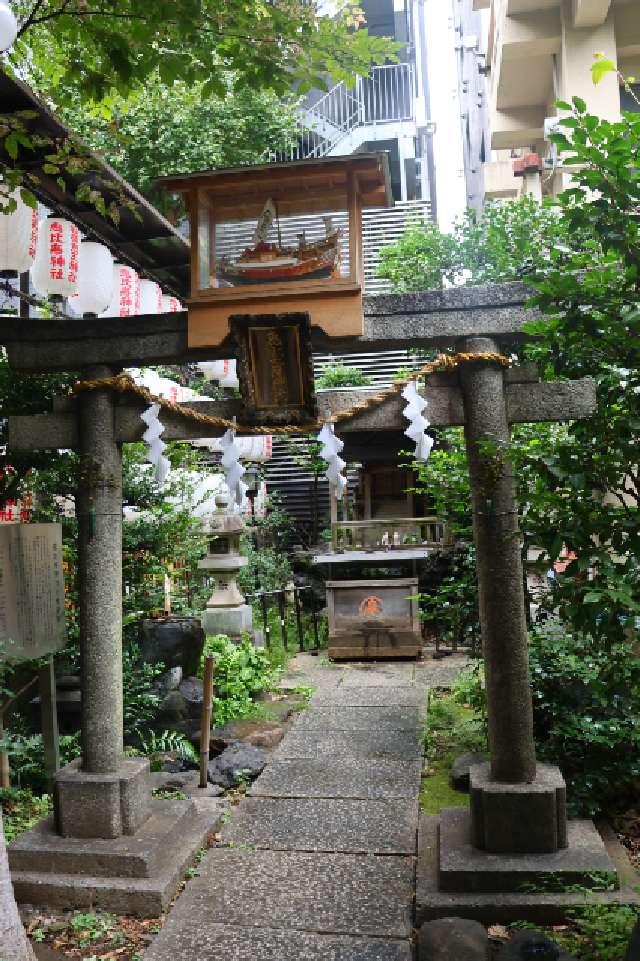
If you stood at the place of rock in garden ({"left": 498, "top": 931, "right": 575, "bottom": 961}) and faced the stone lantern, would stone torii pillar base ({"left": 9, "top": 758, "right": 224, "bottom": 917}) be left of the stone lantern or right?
left

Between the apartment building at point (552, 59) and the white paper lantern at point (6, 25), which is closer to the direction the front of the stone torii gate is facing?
the white paper lantern

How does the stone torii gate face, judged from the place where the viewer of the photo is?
facing the viewer

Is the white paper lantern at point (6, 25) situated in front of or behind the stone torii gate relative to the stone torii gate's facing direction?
in front

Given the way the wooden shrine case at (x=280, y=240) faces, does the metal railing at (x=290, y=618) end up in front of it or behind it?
behind

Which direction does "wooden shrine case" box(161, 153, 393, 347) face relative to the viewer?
toward the camera

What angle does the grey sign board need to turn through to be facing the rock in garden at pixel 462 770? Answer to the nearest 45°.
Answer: approximately 90° to its left

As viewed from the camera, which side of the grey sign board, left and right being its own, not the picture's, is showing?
front

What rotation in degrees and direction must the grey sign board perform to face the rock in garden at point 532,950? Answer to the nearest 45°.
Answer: approximately 45° to its left

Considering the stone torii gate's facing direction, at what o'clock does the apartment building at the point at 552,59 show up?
The apartment building is roughly at 7 o'clock from the stone torii gate.

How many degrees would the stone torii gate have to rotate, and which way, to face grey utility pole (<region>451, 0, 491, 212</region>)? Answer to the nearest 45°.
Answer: approximately 180°

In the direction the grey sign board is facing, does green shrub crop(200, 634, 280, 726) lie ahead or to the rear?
to the rear

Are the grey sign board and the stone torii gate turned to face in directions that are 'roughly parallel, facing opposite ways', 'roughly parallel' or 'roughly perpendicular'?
roughly parallel

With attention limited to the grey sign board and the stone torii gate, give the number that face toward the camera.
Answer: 2

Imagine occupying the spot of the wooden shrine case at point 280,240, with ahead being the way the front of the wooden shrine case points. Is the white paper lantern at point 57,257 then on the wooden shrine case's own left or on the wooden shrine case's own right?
on the wooden shrine case's own right
